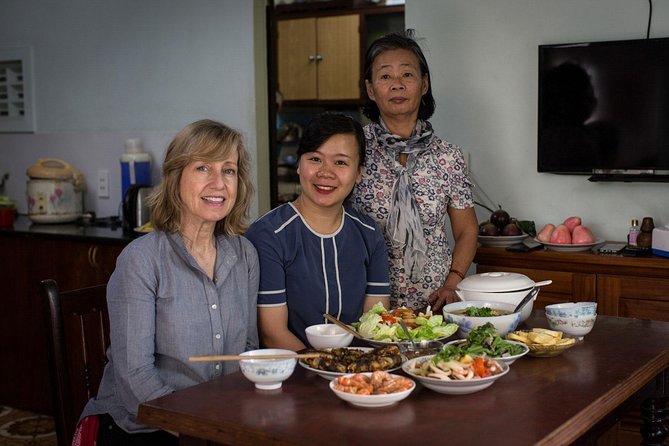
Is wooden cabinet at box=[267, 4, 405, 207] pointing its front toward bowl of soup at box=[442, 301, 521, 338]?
yes

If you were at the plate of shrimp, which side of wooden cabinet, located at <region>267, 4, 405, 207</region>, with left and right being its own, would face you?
front

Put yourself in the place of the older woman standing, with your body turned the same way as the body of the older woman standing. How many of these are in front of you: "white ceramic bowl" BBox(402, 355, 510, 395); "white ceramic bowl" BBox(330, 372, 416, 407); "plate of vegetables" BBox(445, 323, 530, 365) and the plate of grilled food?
4

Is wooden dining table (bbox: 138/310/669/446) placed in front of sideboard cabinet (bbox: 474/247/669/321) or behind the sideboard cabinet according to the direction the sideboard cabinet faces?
in front

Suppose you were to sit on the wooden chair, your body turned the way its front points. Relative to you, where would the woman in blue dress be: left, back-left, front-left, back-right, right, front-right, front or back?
front-left

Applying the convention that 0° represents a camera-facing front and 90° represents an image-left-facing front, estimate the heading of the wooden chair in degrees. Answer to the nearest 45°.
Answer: approximately 315°

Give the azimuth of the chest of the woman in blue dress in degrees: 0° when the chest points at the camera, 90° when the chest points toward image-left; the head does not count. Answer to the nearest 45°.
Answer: approximately 0°

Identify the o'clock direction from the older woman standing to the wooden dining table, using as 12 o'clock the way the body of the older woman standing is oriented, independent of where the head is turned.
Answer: The wooden dining table is roughly at 12 o'clock from the older woman standing.

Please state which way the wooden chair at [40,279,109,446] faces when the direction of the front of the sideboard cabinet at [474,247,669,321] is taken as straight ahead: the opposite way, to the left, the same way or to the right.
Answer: to the left
